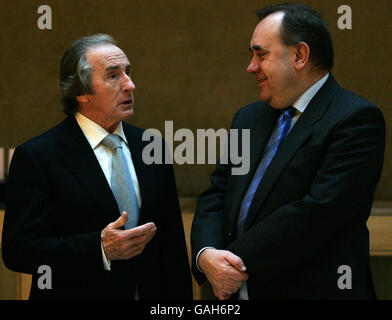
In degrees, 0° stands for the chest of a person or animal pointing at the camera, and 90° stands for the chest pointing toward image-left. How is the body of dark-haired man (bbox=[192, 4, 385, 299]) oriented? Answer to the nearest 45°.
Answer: approximately 45°

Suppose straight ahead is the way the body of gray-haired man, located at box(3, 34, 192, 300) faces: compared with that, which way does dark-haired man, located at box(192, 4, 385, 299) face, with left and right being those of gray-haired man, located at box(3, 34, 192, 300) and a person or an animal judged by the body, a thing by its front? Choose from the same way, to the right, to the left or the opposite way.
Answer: to the right

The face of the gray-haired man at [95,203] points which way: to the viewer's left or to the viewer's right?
to the viewer's right

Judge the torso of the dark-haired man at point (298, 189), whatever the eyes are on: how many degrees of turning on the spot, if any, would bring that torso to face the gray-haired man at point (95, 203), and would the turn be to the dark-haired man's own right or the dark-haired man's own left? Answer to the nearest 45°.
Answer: approximately 45° to the dark-haired man's own right

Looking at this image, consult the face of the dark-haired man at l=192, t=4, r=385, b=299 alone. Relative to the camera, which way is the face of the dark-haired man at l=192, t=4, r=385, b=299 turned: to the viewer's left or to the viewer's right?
to the viewer's left

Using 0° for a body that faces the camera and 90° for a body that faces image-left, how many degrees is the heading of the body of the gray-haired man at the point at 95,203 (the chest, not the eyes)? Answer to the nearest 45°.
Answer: approximately 315°
